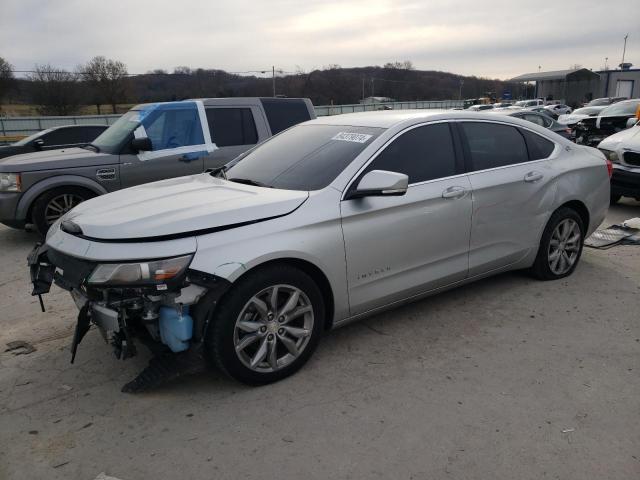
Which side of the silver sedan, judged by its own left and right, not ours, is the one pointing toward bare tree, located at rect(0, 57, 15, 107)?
right

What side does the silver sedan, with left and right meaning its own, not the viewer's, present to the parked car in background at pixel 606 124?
back

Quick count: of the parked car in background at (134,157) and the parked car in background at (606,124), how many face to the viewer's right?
0

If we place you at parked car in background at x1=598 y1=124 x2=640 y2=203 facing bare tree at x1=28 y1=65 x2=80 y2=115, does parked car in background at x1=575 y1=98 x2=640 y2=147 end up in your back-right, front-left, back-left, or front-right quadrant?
front-right

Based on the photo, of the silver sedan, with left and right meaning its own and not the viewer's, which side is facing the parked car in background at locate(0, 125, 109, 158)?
right

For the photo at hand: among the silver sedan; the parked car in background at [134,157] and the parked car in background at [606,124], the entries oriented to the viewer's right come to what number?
0

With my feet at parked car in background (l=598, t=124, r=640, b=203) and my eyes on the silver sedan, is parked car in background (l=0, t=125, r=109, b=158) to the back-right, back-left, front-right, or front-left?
front-right

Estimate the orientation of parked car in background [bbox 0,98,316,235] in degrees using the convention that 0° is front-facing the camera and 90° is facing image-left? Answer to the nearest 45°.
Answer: approximately 90°

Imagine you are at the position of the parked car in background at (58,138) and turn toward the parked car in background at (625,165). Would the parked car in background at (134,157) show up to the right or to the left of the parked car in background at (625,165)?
right

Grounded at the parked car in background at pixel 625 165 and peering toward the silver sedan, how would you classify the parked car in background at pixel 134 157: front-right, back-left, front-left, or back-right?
front-right

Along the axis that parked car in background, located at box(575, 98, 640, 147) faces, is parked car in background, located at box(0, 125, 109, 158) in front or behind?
in front
